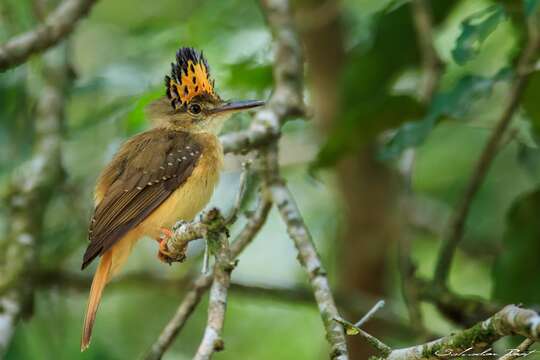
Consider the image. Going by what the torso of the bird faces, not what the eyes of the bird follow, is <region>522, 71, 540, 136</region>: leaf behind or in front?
in front

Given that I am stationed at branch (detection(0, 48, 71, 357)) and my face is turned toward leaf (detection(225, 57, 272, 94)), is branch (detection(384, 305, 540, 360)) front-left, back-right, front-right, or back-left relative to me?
front-right

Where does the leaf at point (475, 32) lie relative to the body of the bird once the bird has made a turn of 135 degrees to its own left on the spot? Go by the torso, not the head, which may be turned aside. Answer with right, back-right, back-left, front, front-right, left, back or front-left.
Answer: right

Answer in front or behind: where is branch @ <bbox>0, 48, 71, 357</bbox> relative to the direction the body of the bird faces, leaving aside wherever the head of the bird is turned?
behind

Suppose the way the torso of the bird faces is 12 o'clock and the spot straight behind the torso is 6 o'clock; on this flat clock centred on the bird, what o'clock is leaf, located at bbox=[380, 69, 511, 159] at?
The leaf is roughly at 10 o'clock from the bird.

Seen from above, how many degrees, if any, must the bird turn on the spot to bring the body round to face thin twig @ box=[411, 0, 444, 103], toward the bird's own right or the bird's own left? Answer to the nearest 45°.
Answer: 0° — it already faces it

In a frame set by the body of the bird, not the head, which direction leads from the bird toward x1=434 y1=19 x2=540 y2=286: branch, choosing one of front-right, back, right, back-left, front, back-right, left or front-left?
front

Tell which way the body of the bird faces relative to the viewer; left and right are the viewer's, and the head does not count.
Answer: facing to the right of the viewer
